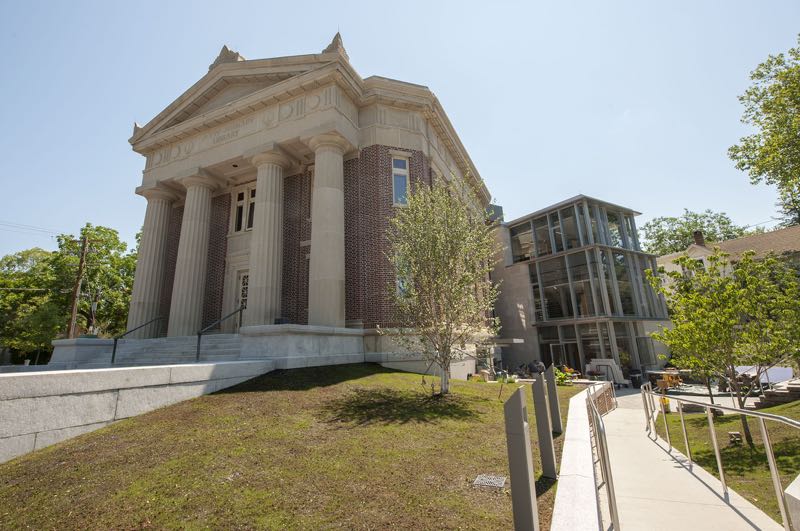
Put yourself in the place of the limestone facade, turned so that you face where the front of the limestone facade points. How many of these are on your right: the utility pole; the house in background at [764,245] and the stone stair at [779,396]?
1

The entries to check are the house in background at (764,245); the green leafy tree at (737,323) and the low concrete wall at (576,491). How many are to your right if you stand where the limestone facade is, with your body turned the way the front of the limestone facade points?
0

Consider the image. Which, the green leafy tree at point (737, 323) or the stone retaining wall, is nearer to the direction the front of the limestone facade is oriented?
the stone retaining wall

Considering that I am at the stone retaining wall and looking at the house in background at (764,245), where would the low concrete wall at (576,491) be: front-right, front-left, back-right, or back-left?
front-right

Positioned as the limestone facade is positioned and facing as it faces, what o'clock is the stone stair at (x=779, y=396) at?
The stone stair is roughly at 8 o'clock from the limestone facade.

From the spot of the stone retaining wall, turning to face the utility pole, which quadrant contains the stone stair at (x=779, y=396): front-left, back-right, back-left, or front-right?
back-right

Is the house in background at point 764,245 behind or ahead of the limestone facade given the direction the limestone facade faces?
behind

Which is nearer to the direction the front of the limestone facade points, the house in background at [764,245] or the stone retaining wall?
the stone retaining wall

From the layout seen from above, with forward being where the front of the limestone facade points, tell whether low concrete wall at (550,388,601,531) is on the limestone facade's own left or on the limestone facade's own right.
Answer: on the limestone facade's own left

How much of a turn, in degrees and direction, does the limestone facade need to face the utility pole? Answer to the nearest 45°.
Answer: approximately 90° to its right

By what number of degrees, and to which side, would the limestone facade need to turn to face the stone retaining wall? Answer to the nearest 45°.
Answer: approximately 45° to its left

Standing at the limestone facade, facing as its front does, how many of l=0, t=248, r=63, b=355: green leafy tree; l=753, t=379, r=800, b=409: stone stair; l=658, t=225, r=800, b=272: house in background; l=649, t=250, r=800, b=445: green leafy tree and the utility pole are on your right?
2

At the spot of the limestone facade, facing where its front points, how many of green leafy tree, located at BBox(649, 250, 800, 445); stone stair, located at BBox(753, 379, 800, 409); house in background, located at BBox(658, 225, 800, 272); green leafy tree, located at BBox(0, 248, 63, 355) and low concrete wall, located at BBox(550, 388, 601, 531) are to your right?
1

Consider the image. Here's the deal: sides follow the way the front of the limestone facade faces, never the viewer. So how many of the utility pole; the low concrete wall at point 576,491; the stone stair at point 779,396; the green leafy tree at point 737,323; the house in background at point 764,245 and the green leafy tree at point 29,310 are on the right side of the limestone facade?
2

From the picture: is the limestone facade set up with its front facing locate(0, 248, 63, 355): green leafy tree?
no

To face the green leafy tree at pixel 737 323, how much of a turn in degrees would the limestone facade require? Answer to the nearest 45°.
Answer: approximately 90° to its left

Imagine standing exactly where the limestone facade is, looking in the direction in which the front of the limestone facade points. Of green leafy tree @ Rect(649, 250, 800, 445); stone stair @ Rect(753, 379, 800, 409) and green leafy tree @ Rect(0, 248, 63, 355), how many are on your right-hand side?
1

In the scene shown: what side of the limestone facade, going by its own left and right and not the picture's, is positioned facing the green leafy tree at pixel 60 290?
right

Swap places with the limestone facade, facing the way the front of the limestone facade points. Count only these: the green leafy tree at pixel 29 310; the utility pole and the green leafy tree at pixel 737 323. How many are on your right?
2
